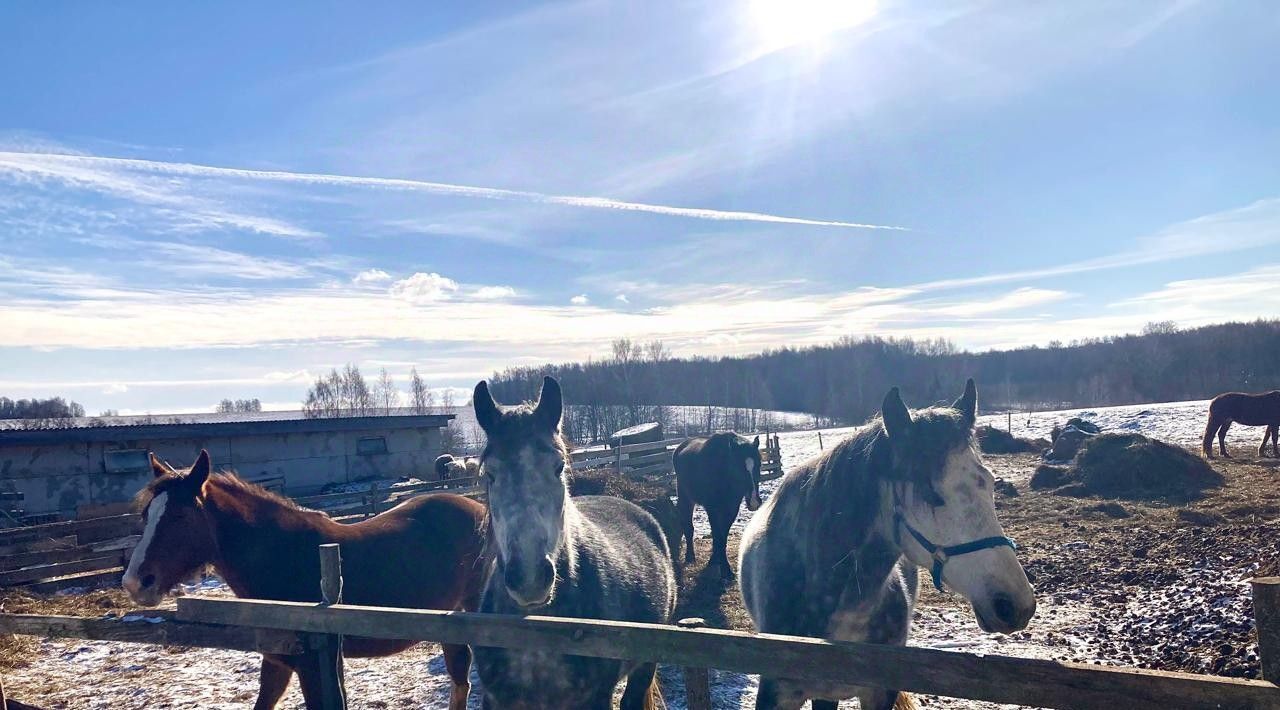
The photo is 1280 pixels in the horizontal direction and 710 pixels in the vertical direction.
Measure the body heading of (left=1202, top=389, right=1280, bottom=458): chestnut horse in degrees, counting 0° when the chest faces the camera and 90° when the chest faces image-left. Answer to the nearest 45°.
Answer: approximately 270°

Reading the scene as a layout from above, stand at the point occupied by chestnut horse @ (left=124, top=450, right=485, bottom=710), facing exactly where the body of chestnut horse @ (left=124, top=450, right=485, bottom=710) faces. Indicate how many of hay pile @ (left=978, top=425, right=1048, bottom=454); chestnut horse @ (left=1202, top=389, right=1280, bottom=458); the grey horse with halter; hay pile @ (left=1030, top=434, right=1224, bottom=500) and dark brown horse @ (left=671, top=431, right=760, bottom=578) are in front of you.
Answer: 0

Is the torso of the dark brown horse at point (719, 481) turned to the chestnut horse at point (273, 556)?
no

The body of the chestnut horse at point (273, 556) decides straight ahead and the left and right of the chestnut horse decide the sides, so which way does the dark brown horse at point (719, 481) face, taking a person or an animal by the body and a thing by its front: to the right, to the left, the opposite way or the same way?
to the left

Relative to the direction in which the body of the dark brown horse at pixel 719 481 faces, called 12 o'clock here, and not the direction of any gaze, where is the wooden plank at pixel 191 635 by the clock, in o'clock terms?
The wooden plank is roughly at 2 o'clock from the dark brown horse.

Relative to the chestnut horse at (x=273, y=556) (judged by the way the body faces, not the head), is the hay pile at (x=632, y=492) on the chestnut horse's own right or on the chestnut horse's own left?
on the chestnut horse's own right

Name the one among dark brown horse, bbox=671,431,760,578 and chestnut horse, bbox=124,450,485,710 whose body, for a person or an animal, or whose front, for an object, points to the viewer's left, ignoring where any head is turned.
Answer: the chestnut horse

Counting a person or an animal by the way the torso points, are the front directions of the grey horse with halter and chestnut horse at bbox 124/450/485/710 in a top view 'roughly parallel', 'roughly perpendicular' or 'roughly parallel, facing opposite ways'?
roughly perpendicular

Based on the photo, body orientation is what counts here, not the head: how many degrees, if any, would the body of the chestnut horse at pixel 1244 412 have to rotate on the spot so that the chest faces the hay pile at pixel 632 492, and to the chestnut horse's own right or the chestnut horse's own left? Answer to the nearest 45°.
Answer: approximately 135° to the chestnut horse's own right

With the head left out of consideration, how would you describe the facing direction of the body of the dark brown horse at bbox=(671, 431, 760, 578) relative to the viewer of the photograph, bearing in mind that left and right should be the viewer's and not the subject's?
facing the viewer and to the right of the viewer

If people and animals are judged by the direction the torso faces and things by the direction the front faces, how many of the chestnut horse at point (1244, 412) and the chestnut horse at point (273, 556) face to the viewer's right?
1

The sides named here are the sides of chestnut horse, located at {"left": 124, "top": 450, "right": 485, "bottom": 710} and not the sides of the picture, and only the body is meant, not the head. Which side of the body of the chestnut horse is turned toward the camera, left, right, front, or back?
left

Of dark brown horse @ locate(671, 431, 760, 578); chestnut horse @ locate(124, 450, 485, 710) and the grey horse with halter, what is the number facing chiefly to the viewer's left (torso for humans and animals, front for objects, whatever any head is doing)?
1

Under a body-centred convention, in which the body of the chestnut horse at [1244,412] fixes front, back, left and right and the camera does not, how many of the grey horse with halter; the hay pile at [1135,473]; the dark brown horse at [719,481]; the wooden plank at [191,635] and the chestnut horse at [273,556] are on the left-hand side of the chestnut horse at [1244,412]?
0
